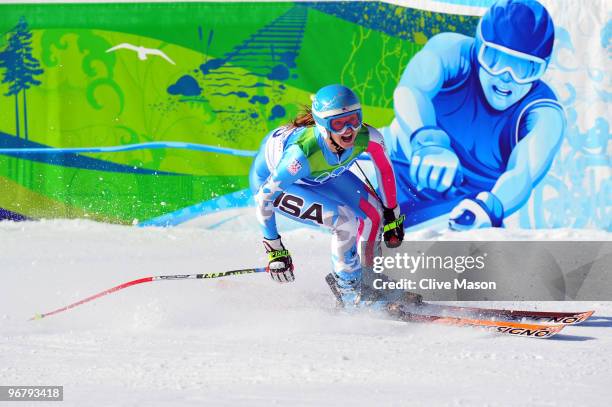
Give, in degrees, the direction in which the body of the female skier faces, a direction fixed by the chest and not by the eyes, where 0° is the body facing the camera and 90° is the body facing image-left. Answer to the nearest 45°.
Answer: approximately 315°

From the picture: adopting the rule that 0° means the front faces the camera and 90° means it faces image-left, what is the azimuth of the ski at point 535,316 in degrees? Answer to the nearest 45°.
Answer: approximately 270°
